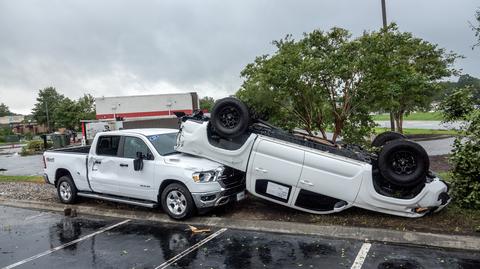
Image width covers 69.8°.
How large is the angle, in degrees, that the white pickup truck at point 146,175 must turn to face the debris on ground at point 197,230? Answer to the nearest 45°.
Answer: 0° — it already faces it

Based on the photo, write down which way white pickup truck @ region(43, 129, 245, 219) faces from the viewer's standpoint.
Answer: facing the viewer and to the right of the viewer

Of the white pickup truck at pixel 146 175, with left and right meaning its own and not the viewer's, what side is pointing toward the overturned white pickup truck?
front

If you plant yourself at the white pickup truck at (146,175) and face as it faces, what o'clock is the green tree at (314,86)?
The green tree is roughly at 10 o'clock from the white pickup truck.

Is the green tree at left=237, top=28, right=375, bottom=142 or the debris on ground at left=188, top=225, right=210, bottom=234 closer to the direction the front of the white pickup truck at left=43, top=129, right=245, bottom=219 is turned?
the debris on ground

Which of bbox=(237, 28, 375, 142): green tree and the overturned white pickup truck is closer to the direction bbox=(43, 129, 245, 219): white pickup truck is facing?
the overturned white pickup truck

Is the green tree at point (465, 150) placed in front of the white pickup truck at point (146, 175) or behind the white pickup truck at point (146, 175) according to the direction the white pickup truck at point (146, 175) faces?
in front

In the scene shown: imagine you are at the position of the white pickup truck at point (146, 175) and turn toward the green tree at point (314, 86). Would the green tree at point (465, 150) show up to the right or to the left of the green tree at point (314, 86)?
right
